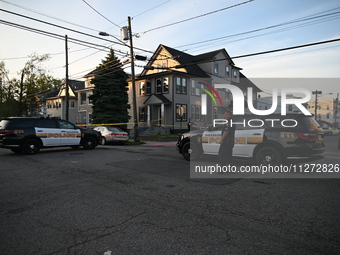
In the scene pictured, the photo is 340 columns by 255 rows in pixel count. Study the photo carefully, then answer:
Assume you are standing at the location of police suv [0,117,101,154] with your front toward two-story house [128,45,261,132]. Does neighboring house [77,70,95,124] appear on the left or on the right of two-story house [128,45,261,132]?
left

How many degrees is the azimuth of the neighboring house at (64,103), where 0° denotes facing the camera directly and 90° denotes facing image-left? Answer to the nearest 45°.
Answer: approximately 45°

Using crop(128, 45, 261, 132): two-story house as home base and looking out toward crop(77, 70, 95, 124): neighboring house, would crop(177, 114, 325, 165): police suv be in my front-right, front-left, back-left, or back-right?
back-left

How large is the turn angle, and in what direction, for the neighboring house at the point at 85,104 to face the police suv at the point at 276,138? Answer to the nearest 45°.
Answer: approximately 45° to its left

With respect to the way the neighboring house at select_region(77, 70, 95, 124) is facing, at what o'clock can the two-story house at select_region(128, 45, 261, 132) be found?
The two-story house is roughly at 9 o'clock from the neighboring house.

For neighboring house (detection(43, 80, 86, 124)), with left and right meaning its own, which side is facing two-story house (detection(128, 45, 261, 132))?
left

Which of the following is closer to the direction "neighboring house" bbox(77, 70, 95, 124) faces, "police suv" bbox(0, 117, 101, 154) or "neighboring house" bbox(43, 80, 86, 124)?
the police suv

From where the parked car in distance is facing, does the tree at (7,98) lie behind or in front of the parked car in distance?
in front

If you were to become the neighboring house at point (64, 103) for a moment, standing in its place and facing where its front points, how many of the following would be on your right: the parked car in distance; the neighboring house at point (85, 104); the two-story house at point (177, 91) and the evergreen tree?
0

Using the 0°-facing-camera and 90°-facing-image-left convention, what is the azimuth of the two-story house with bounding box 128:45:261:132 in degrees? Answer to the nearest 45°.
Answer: approximately 45°

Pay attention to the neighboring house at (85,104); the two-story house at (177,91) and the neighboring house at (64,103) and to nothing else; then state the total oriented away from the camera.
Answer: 0

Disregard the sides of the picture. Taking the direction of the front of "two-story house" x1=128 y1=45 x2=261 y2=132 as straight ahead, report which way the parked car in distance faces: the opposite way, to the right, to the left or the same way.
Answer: to the right

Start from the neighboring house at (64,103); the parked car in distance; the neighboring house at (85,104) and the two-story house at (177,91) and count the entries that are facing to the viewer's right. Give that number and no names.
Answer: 0

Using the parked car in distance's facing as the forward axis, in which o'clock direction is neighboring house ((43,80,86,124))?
The neighboring house is roughly at 1 o'clock from the parked car in distance.

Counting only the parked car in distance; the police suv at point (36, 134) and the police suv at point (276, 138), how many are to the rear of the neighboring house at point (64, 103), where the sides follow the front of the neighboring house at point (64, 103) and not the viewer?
0

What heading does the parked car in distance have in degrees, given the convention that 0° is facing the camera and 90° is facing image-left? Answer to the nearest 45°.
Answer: approximately 135°

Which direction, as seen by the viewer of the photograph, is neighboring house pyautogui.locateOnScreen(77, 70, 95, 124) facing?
facing the viewer and to the left of the viewer

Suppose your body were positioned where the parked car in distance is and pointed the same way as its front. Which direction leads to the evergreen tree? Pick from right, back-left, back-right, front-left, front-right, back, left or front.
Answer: front-right

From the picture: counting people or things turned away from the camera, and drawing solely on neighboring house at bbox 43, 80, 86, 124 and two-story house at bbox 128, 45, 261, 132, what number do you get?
0

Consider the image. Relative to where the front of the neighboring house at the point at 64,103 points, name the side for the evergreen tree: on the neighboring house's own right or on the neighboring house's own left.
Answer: on the neighboring house's own left
